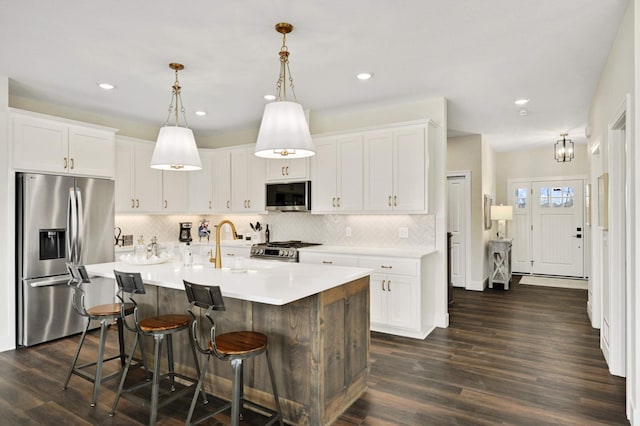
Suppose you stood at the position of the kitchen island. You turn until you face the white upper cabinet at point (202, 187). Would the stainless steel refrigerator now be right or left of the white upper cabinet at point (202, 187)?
left

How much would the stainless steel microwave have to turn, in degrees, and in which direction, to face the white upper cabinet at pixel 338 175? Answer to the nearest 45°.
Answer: approximately 90° to its left

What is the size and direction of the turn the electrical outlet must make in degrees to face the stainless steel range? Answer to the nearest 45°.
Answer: approximately 90° to its right

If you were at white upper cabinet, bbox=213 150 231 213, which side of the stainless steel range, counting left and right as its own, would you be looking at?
right

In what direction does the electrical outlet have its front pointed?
toward the camera

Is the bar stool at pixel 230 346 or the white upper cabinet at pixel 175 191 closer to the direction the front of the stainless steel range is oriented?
the bar stool

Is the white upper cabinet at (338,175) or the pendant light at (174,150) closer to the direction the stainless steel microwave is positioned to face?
the pendant light

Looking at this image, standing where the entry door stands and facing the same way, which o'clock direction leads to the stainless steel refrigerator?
The stainless steel refrigerator is roughly at 1 o'clock from the entry door.

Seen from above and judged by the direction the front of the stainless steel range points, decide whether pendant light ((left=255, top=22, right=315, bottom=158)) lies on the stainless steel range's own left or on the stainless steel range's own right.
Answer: on the stainless steel range's own left

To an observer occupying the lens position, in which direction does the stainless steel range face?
facing the viewer and to the left of the viewer

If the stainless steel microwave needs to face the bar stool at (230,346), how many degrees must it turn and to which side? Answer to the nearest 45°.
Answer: approximately 45° to its left
